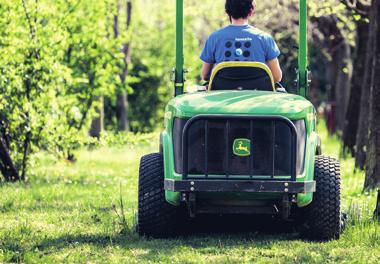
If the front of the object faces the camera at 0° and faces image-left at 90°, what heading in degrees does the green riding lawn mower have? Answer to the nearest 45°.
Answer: approximately 180°

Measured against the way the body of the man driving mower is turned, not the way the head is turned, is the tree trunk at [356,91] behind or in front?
in front

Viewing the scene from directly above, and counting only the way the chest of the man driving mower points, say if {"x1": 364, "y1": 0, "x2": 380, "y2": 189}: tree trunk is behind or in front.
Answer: in front

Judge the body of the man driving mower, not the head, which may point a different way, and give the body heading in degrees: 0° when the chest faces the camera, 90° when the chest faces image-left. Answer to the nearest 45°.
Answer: approximately 180°

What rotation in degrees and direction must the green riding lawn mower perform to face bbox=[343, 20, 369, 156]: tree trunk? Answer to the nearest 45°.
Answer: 0° — it already faces it
